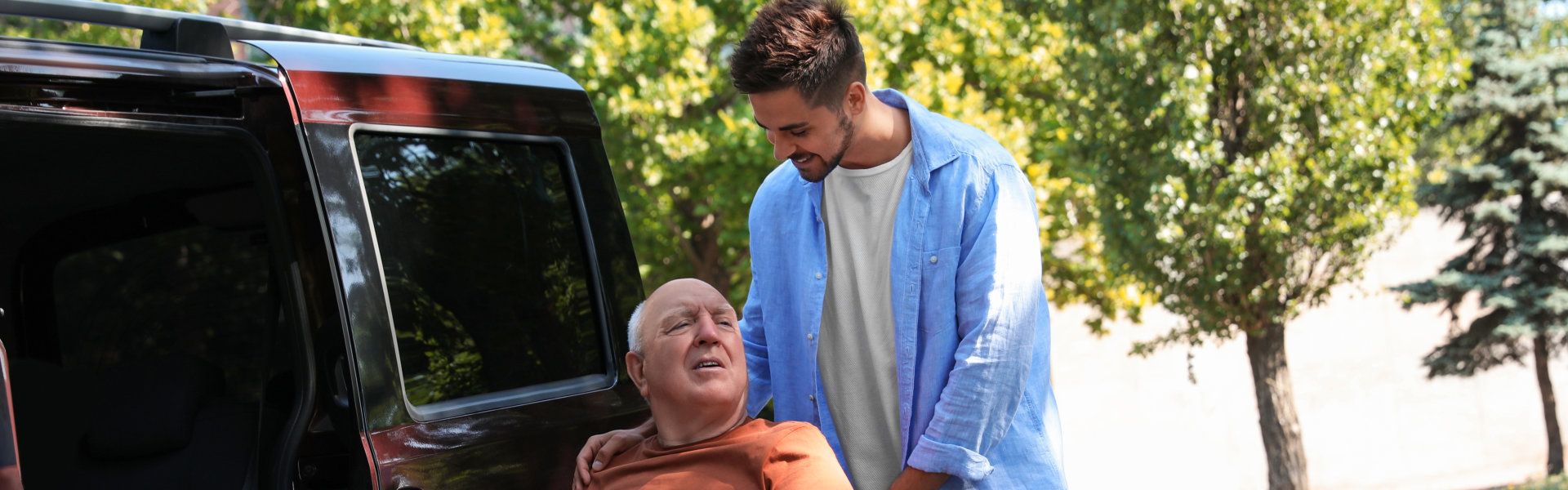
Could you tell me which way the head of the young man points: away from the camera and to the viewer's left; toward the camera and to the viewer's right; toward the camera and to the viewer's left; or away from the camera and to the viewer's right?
toward the camera and to the viewer's left

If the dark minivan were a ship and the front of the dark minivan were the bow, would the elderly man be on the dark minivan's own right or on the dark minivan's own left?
on the dark minivan's own left

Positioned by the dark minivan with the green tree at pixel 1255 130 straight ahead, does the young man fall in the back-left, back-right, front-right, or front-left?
front-right

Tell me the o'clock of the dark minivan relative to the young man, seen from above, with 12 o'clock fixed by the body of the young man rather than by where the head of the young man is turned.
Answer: The dark minivan is roughly at 2 o'clock from the young man.

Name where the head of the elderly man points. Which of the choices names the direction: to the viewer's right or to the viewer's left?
to the viewer's right

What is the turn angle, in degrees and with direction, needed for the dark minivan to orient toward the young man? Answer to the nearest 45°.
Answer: approximately 90° to its left

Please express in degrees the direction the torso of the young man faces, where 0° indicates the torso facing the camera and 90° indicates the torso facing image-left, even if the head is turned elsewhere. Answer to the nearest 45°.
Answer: approximately 45°

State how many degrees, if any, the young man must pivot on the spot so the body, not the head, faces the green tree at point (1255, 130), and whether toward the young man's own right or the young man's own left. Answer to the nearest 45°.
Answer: approximately 180°

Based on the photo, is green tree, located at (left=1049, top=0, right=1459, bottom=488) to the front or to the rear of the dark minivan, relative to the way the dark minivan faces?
to the rear
